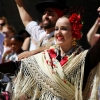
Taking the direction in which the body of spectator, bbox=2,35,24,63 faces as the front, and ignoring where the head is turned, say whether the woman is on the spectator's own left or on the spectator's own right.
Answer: on the spectator's own left

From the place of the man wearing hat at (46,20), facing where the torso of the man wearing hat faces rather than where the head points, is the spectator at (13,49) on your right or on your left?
on your right

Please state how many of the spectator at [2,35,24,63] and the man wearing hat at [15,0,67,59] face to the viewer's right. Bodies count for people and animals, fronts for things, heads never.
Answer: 0

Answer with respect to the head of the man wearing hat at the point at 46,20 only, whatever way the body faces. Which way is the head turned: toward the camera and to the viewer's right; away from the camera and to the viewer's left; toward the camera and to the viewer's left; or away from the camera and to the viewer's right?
toward the camera and to the viewer's left

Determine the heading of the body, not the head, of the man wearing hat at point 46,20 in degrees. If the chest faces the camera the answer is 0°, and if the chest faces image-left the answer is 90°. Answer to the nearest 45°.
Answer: approximately 45°

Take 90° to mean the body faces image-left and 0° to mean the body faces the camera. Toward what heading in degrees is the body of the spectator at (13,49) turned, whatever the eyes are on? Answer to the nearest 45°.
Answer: approximately 45°

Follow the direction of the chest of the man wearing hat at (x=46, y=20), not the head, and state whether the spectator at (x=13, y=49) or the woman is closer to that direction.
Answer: the woman

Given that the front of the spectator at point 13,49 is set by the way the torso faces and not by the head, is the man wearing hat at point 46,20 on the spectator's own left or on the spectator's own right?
on the spectator's own left
